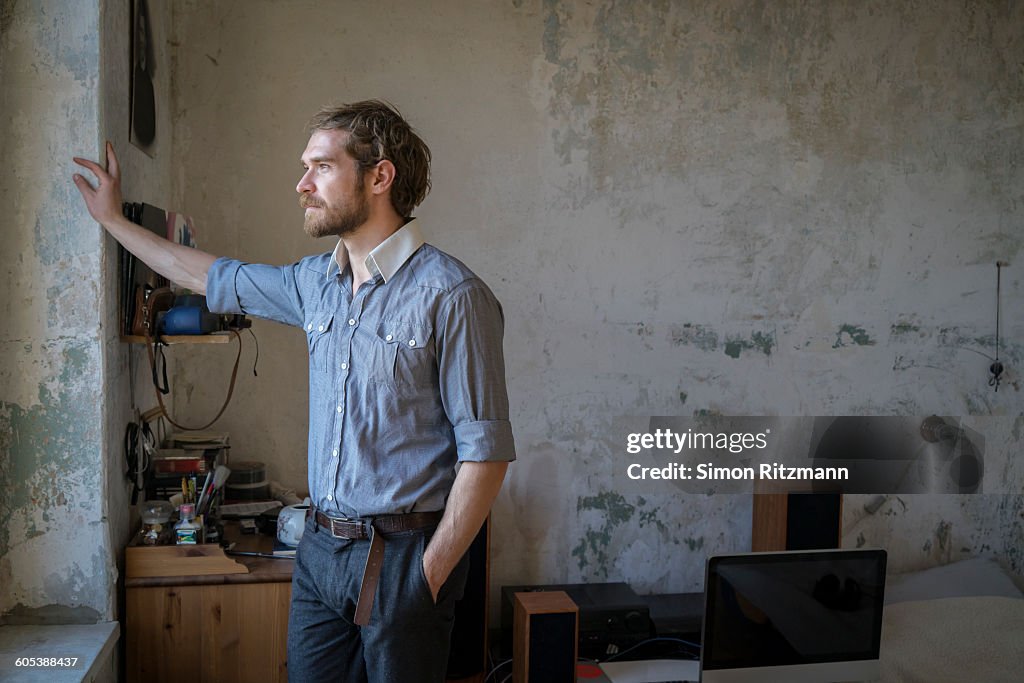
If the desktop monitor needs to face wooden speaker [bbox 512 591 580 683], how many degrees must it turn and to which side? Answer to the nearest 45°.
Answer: approximately 90° to its right

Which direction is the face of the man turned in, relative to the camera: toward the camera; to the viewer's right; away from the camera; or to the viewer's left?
to the viewer's left

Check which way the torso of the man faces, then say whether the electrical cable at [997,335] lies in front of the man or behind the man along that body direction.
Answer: behind

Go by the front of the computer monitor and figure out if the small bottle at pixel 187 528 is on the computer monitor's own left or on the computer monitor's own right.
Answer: on the computer monitor's own right

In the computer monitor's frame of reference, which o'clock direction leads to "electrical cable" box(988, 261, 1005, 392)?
The electrical cable is roughly at 7 o'clock from the computer monitor.

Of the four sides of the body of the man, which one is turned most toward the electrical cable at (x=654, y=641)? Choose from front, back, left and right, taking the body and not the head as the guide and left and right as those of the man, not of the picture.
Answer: back

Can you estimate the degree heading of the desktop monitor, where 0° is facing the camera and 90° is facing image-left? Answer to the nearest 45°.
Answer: approximately 0°
